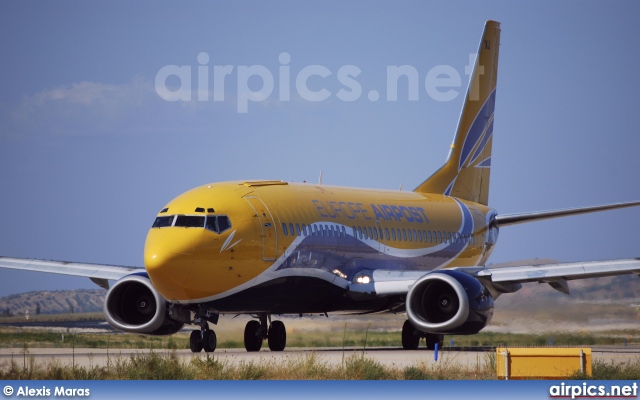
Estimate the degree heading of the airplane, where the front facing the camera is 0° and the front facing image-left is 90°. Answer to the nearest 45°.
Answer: approximately 45°
